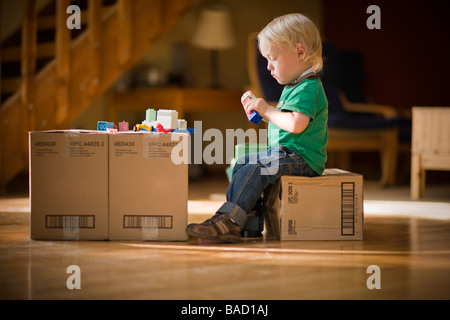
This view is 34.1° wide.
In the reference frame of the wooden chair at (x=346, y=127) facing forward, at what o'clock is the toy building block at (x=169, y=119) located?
The toy building block is roughly at 2 o'clock from the wooden chair.

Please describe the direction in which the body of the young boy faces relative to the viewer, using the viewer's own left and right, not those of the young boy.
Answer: facing to the left of the viewer

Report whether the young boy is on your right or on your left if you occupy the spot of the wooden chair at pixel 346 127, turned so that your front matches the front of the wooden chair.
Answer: on your right

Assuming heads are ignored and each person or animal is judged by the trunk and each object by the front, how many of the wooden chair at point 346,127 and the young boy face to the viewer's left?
1

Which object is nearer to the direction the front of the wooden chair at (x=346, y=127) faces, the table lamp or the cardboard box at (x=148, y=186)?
the cardboard box

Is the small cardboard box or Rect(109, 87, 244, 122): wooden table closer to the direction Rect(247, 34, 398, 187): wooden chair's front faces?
the small cardboard box

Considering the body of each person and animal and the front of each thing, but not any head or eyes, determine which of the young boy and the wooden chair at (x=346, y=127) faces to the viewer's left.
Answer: the young boy

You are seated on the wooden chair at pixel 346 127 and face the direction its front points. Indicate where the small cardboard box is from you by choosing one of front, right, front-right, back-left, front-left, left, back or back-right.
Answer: front-right
